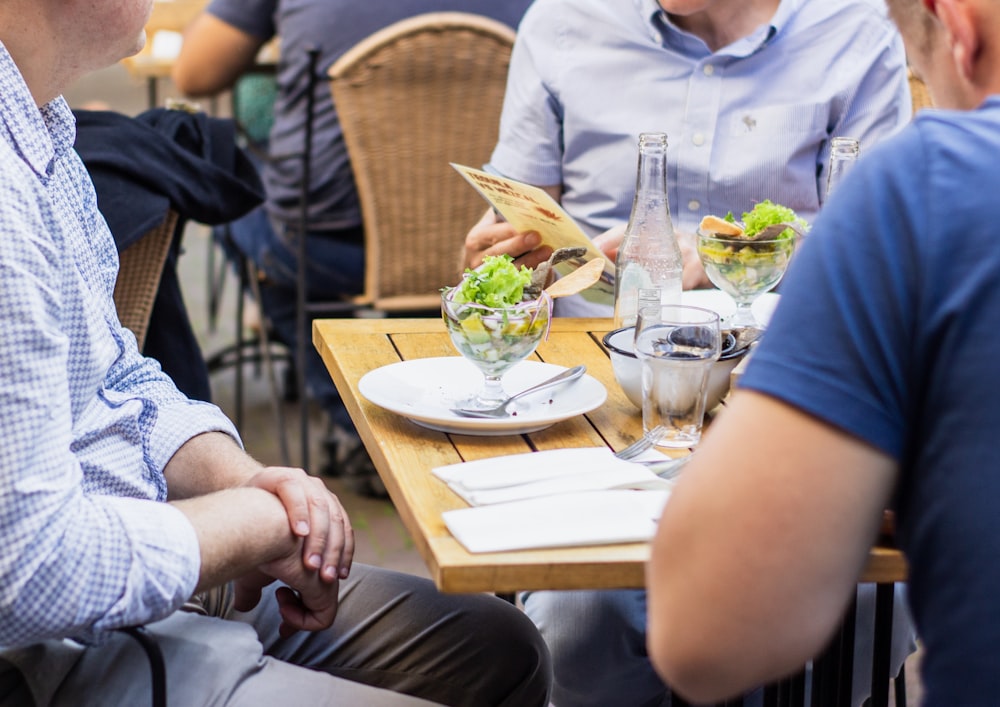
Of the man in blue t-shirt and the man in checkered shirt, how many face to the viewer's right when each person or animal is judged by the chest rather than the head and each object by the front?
1

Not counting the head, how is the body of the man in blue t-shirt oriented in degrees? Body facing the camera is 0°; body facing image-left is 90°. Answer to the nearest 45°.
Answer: approximately 135°

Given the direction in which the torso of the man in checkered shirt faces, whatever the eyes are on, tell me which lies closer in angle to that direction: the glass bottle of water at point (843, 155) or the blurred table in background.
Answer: the glass bottle of water

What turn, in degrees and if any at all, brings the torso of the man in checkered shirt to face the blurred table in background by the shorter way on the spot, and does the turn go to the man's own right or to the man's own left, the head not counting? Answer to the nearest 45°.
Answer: approximately 90° to the man's own left

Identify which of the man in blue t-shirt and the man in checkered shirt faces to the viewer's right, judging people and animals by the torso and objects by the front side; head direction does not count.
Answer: the man in checkered shirt

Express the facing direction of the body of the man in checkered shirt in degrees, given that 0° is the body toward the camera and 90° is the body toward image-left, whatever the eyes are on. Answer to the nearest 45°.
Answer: approximately 270°

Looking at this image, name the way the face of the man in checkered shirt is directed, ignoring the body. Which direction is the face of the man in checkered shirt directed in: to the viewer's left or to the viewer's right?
to the viewer's right
